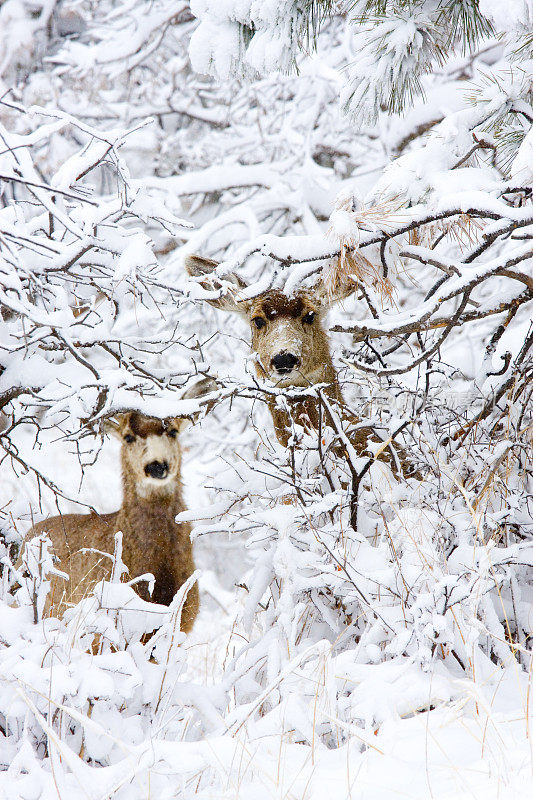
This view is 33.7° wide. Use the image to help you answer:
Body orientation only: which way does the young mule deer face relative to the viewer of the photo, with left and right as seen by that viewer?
facing the viewer and to the right of the viewer
